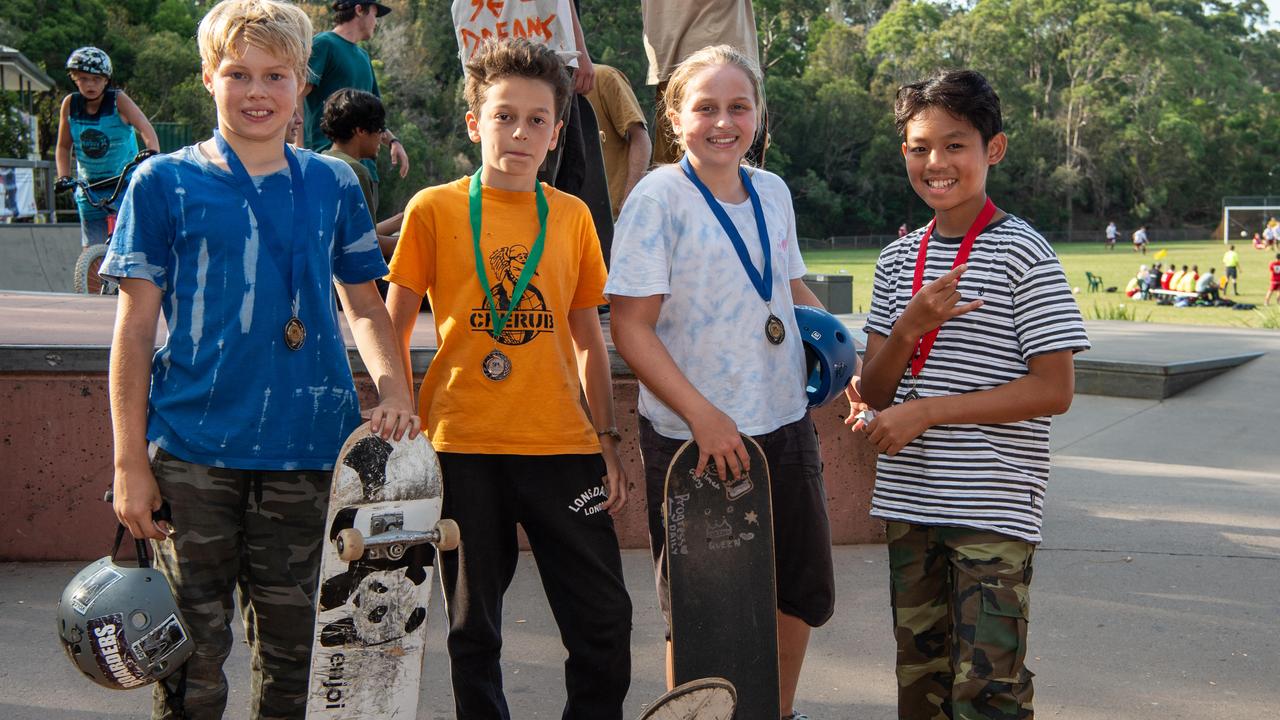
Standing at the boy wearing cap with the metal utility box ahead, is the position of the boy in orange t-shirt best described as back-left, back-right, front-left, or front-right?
back-right

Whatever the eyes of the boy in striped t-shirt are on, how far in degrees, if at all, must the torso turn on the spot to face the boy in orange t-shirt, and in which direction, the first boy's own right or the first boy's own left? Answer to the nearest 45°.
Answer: approximately 45° to the first boy's own right

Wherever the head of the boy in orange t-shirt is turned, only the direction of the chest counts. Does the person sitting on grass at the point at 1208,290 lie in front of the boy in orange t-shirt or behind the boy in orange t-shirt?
behind

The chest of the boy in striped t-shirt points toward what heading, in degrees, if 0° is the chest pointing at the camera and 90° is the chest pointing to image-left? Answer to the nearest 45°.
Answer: approximately 45°

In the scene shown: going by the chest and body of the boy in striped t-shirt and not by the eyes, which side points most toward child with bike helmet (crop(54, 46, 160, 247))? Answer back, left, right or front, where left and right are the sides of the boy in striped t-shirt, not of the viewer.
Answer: right

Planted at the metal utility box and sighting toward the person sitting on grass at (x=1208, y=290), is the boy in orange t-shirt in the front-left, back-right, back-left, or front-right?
back-right

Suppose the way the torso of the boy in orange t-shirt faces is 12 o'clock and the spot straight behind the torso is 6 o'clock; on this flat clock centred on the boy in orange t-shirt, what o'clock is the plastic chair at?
The plastic chair is roughly at 7 o'clock from the boy in orange t-shirt.

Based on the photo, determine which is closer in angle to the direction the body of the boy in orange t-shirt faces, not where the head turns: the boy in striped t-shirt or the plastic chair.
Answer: the boy in striped t-shirt

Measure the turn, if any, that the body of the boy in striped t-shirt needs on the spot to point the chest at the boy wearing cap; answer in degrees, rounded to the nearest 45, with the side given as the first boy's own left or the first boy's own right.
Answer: approximately 90° to the first boy's own right
